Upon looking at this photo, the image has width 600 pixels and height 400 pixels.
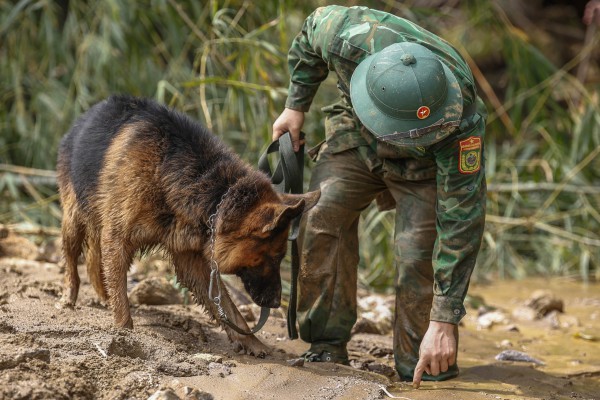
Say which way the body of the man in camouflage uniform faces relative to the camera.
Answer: toward the camera

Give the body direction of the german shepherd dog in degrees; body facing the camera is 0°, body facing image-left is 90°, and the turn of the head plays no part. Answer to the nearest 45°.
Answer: approximately 315°

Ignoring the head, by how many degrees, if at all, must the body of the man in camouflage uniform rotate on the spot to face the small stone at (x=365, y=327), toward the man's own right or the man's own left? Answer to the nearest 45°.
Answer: approximately 180°

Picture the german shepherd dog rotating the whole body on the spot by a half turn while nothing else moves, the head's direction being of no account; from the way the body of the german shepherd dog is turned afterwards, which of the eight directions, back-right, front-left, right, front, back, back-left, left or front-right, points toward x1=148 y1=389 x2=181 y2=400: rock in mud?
back-left

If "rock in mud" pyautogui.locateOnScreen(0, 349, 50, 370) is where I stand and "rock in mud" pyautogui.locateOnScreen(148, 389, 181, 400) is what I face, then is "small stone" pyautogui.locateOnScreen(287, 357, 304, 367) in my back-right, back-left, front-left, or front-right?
front-left

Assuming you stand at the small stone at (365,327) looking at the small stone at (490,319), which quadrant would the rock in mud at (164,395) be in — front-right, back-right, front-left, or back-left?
back-right

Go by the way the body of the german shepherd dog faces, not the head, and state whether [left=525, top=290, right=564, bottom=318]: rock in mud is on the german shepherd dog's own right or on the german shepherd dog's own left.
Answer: on the german shepherd dog's own left
